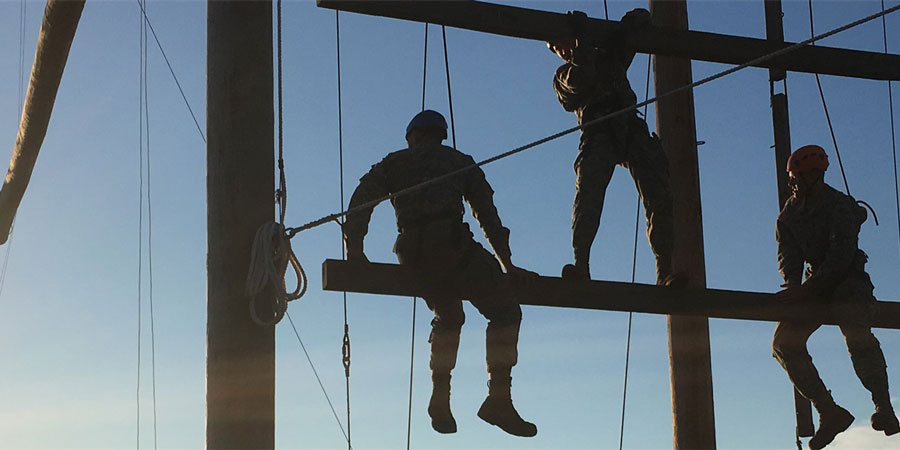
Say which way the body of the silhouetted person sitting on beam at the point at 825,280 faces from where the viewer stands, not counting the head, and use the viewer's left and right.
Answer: facing the viewer and to the left of the viewer

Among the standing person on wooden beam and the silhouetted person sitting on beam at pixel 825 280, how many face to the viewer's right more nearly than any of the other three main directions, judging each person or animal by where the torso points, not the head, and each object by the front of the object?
0

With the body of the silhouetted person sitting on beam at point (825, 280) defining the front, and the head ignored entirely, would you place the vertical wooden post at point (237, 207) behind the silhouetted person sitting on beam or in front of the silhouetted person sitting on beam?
in front

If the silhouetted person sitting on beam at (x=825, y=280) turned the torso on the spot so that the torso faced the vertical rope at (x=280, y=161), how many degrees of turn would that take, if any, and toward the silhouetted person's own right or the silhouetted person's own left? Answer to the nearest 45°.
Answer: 0° — they already face it
